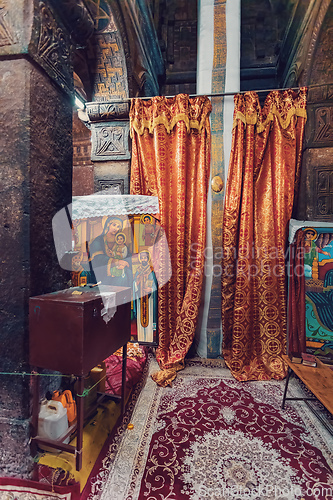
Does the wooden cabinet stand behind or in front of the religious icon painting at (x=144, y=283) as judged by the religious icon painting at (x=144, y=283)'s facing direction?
in front

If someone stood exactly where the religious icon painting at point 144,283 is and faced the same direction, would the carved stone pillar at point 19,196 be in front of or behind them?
in front

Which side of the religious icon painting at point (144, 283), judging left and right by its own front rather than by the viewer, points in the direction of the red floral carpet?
front

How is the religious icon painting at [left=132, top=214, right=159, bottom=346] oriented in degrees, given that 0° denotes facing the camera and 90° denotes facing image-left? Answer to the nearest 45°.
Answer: approximately 0°

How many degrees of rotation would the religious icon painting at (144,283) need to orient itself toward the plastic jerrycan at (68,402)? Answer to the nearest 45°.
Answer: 0° — it already faces it

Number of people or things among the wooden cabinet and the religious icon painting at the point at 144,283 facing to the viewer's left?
0

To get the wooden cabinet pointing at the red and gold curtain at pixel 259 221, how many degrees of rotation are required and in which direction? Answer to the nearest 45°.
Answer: approximately 90° to its left
